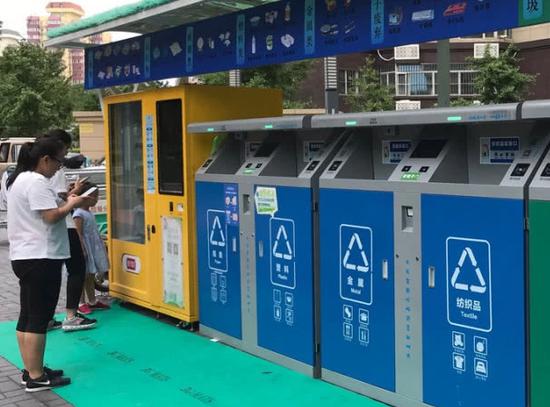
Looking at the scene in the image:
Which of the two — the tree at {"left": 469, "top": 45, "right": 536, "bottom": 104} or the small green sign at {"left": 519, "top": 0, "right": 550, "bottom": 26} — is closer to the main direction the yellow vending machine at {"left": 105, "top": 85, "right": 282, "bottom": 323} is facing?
the small green sign

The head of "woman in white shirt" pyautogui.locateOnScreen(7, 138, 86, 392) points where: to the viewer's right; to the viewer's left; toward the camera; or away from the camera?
to the viewer's right

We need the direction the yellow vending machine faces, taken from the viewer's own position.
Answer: facing the viewer and to the left of the viewer

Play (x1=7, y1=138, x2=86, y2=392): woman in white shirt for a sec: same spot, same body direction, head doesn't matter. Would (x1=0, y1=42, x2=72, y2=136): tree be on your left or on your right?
on your left

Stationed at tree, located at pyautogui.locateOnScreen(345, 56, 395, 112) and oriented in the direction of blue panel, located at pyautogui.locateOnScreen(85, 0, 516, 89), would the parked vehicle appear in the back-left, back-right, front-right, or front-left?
front-right

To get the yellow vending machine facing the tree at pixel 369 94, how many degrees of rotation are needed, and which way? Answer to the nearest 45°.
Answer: approximately 135° to its right

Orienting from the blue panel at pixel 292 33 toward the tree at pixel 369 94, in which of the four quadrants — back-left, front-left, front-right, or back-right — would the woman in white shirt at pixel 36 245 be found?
back-left

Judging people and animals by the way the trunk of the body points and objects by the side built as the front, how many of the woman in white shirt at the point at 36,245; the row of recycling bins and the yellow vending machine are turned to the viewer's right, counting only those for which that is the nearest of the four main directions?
1

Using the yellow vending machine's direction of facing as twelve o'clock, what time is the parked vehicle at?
The parked vehicle is roughly at 4 o'clock from the yellow vending machine.

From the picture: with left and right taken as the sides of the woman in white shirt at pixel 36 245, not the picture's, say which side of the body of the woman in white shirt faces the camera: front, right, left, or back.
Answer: right

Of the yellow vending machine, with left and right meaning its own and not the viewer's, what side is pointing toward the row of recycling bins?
left

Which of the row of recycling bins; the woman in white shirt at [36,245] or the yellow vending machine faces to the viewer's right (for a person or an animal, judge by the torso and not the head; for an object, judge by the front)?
the woman in white shirt
